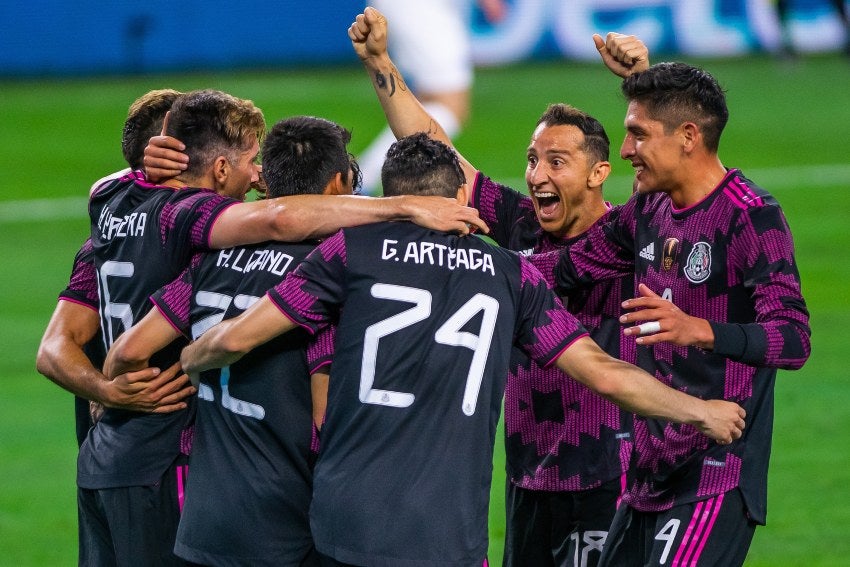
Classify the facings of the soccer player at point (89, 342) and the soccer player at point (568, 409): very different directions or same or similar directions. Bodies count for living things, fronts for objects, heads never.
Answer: very different directions

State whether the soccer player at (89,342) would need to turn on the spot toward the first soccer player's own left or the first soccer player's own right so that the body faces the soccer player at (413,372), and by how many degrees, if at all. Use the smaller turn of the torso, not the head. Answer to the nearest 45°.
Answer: approximately 45° to the first soccer player's own right

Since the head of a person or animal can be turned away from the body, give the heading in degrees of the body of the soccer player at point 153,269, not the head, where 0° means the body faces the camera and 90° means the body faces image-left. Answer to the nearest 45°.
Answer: approximately 225°

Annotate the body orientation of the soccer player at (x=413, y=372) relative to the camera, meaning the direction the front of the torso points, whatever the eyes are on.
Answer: away from the camera

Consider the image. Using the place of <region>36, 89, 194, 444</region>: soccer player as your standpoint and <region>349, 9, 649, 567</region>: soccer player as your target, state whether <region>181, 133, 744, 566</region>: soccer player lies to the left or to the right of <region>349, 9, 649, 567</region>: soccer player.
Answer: right

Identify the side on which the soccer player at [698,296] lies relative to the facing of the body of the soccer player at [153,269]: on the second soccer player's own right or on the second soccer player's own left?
on the second soccer player's own right

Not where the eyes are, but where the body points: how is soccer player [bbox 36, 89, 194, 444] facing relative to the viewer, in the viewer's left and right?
facing to the right of the viewer

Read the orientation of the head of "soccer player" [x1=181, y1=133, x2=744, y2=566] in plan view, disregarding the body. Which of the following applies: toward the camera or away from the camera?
away from the camera

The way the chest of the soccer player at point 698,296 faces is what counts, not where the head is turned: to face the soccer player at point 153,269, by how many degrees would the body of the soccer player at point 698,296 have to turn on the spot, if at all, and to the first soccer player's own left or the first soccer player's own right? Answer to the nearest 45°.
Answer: approximately 45° to the first soccer player's own right

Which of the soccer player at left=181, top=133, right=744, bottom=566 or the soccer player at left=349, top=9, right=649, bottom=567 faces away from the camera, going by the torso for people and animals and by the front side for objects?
the soccer player at left=181, top=133, right=744, bottom=566
